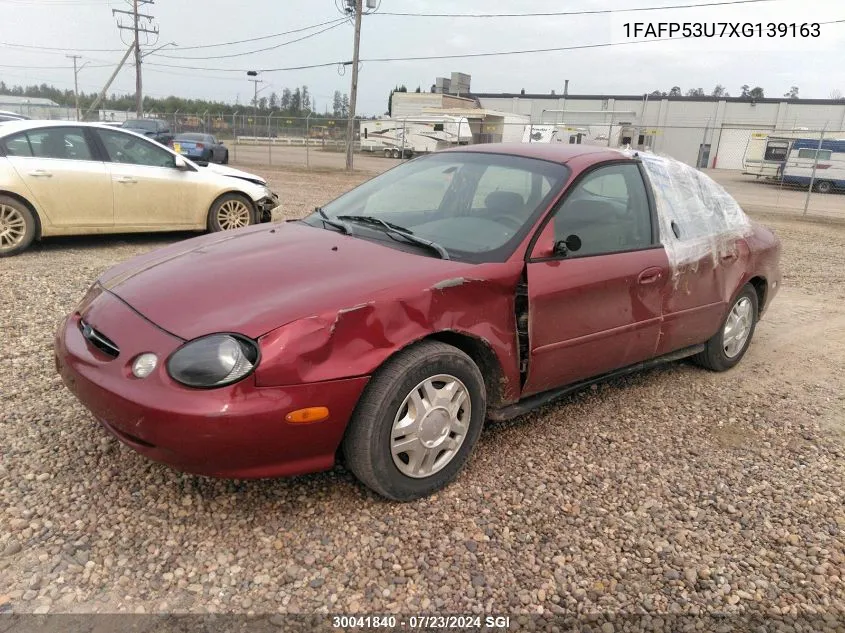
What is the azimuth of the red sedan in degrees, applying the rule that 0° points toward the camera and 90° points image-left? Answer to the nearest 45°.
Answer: approximately 45°

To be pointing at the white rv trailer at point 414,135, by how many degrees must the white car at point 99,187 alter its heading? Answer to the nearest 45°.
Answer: approximately 45° to its left

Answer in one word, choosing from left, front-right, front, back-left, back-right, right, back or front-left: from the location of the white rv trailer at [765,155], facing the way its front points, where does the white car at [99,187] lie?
front-left

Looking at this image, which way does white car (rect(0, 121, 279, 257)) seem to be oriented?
to the viewer's right

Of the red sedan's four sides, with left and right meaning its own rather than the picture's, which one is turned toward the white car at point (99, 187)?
right

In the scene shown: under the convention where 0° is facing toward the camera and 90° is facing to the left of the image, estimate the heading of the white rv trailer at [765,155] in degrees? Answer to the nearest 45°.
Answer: approximately 45°

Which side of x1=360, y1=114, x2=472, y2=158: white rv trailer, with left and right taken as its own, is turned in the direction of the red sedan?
right

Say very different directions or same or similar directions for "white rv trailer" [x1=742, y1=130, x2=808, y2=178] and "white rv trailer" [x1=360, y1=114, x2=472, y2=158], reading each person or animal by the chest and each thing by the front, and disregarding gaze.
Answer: very different directions

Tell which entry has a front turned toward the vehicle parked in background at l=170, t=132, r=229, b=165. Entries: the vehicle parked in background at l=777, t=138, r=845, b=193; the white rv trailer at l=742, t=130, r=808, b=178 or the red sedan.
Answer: the white rv trailer

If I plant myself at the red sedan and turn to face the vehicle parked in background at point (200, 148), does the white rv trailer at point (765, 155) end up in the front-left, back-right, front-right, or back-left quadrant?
front-right
